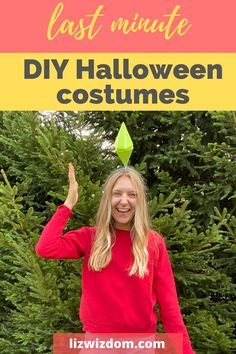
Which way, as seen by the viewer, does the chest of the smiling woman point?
toward the camera

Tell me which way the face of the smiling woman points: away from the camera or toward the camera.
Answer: toward the camera
